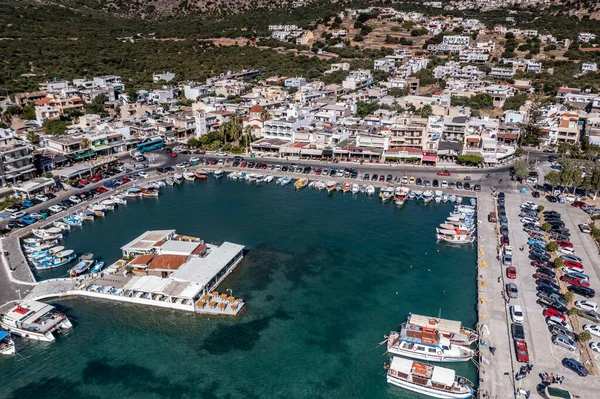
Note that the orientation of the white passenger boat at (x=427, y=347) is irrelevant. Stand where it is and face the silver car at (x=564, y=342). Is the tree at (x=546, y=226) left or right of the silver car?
left

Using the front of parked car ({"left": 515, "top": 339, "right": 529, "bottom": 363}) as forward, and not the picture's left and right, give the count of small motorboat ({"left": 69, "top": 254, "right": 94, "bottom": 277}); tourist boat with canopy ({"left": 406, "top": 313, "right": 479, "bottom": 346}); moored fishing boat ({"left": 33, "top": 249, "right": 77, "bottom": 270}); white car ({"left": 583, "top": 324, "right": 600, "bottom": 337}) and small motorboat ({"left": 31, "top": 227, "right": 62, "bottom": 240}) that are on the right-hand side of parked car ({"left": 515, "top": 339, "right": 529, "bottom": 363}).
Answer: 4

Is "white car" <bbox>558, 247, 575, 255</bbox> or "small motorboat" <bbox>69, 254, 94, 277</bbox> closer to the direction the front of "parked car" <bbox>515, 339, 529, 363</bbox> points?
the small motorboat
